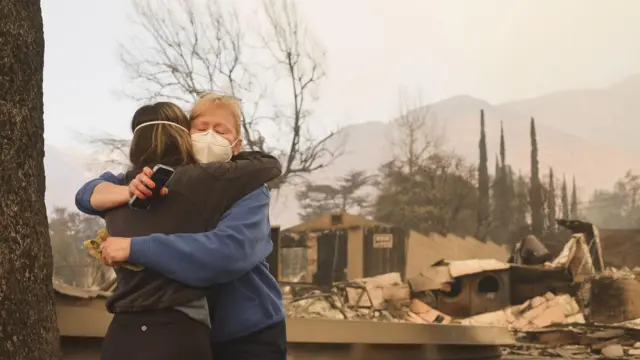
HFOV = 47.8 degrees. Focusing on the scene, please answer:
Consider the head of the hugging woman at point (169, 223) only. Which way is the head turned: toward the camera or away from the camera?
away from the camera

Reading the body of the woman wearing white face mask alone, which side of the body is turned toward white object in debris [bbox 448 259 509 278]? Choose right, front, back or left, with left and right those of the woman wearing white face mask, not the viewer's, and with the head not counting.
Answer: back

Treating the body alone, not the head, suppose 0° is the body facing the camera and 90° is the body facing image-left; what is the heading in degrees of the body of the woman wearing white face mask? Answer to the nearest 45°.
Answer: approximately 45°

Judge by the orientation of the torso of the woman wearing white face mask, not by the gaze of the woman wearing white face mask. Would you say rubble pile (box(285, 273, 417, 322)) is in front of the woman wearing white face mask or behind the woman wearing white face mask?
behind

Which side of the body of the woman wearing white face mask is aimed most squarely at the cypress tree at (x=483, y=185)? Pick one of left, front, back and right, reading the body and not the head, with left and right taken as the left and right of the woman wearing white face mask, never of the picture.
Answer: back

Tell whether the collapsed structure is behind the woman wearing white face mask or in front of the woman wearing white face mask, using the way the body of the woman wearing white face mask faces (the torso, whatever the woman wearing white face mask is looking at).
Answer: behind

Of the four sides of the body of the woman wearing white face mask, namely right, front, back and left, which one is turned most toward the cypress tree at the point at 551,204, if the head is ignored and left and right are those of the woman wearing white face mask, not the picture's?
back

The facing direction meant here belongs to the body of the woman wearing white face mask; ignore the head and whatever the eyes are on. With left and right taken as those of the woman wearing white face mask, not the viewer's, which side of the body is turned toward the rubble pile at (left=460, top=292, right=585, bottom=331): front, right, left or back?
back

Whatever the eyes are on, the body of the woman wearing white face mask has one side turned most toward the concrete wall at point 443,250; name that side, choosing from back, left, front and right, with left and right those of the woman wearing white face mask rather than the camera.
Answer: back

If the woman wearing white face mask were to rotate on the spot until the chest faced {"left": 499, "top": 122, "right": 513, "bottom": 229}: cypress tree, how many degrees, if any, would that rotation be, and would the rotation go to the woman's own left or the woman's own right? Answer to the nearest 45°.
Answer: approximately 180°
